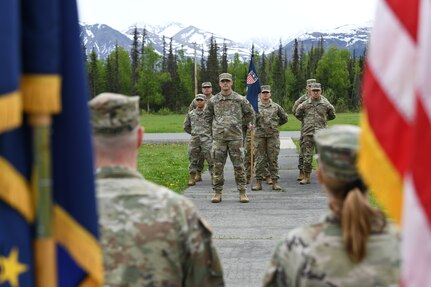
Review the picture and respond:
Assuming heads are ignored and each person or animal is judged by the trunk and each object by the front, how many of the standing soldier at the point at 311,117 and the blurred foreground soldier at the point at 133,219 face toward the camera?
1

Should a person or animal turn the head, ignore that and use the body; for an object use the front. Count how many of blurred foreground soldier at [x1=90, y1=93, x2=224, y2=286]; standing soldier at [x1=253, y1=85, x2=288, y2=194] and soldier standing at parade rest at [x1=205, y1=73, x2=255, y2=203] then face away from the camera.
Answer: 1

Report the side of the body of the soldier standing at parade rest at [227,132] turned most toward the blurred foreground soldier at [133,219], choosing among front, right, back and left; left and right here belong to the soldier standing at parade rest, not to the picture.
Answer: front

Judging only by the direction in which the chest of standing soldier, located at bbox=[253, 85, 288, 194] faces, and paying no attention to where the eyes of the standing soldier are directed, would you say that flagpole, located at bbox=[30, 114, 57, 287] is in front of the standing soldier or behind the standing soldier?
in front

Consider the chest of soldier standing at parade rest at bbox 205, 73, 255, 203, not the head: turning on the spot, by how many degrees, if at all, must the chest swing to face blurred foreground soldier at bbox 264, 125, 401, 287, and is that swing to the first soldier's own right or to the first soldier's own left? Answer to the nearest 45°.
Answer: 0° — they already face them

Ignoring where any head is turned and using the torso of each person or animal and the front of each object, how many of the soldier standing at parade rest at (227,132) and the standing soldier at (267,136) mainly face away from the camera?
0

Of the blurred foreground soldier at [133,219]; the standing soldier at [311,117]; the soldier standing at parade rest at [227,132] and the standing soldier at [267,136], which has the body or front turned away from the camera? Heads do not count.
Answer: the blurred foreground soldier

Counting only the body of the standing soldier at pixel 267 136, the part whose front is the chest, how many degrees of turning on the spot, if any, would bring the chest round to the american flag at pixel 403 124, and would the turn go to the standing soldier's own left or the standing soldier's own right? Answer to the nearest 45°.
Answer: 0° — they already face it

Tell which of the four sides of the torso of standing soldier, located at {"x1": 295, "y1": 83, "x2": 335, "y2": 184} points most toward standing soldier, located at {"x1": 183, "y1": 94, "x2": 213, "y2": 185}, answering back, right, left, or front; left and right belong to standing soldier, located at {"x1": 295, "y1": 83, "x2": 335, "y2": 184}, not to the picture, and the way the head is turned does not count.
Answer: right

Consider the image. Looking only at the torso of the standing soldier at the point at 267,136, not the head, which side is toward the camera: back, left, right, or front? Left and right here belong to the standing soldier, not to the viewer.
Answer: front

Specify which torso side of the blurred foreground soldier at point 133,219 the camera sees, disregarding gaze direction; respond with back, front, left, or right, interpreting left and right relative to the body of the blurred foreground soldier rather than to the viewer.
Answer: back

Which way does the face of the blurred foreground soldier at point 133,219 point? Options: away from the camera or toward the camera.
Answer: away from the camera

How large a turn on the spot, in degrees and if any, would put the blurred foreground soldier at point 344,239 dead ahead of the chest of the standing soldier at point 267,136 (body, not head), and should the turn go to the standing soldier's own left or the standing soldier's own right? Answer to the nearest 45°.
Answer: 0° — they already face them

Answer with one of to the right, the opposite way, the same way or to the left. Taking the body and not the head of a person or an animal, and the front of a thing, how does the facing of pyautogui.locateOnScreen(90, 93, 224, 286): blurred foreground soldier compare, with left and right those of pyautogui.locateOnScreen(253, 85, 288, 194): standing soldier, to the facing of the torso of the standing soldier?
the opposite way

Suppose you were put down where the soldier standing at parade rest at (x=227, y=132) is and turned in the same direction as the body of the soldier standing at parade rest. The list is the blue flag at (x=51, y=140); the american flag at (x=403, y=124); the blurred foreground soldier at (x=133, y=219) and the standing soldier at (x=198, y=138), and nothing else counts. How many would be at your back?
1

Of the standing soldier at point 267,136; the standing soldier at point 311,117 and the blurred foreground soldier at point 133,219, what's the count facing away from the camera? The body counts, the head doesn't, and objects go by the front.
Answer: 1

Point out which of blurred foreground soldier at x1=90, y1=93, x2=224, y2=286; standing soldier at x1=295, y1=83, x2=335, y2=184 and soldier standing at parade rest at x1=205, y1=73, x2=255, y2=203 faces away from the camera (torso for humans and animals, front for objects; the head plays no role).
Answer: the blurred foreground soldier
